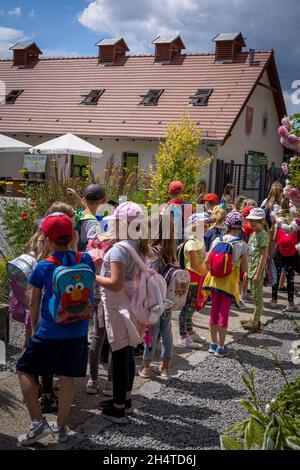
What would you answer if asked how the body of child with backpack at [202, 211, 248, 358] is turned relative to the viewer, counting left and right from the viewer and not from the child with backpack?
facing away from the viewer and to the right of the viewer

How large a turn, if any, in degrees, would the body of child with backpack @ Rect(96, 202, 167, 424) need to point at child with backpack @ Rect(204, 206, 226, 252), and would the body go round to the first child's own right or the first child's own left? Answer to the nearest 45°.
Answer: approximately 90° to the first child's own right

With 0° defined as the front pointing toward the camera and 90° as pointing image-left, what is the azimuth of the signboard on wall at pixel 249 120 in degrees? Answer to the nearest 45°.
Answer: approximately 315°

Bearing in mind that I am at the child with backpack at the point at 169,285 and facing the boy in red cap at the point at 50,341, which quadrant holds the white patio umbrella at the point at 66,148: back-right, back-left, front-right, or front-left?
back-right

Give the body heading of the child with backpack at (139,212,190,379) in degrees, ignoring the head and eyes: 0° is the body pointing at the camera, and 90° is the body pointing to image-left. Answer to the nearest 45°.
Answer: approximately 135°

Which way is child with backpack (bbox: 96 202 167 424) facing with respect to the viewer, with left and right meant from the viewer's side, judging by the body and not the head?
facing to the left of the viewer

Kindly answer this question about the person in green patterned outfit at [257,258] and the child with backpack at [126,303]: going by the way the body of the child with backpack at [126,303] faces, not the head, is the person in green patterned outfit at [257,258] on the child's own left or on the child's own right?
on the child's own right

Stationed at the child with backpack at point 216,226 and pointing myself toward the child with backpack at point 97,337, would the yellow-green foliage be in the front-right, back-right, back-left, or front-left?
back-right

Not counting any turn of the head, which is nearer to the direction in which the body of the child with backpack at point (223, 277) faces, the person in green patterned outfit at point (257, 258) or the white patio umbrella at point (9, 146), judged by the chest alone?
the person in green patterned outfit

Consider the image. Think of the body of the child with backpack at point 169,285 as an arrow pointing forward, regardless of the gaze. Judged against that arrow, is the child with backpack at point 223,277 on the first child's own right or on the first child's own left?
on the first child's own right
